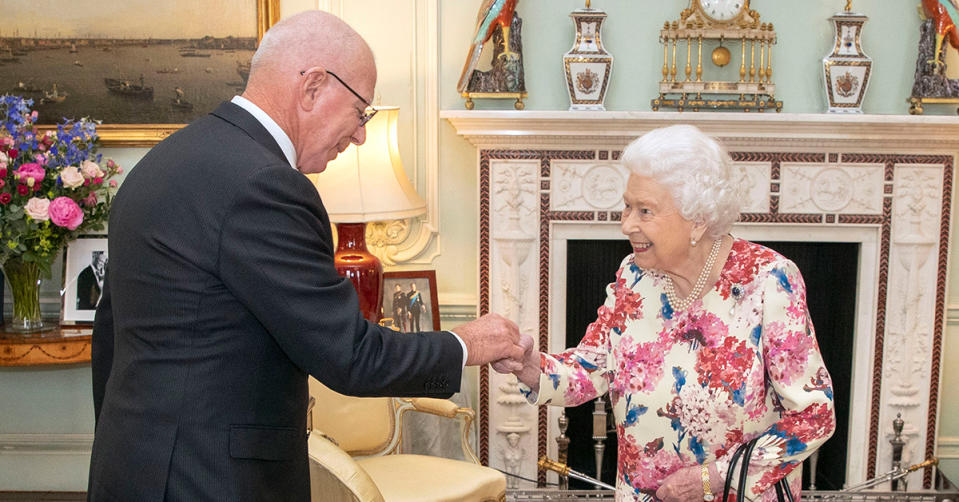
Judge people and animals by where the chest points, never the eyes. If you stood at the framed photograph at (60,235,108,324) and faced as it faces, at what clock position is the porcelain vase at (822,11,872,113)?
The porcelain vase is roughly at 10 o'clock from the framed photograph.

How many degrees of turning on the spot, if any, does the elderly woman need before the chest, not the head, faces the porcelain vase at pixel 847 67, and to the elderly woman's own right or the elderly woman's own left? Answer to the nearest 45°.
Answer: approximately 135° to the elderly woman's own right

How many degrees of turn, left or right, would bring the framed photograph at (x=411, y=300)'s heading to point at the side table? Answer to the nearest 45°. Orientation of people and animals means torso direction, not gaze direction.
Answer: approximately 90° to its right

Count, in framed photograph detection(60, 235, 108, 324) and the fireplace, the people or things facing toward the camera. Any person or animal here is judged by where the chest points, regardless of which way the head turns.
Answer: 2

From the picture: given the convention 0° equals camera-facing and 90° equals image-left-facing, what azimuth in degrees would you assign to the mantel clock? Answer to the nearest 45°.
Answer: approximately 0°

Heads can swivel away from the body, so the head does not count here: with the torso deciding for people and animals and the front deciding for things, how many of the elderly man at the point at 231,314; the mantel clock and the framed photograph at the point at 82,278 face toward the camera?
2

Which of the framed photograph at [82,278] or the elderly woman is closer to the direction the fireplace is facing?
the elderly woman

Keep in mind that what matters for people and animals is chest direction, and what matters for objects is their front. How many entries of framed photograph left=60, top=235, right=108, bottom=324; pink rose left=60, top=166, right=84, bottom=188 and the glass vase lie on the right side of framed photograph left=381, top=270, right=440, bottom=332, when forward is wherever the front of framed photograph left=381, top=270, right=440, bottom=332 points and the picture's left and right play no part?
3

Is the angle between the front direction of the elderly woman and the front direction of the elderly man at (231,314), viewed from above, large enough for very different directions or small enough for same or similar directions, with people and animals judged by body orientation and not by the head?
very different directions

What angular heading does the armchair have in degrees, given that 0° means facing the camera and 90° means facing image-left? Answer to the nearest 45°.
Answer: approximately 315°

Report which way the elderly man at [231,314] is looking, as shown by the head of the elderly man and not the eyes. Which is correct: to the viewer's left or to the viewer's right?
to the viewer's right
